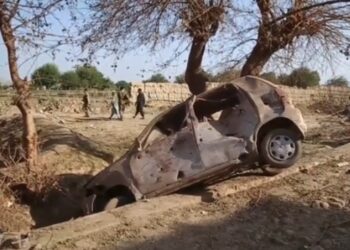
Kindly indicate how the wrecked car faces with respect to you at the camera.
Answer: facing to the left of the viewer

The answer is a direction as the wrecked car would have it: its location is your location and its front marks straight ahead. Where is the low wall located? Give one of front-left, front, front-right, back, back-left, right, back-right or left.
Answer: right
